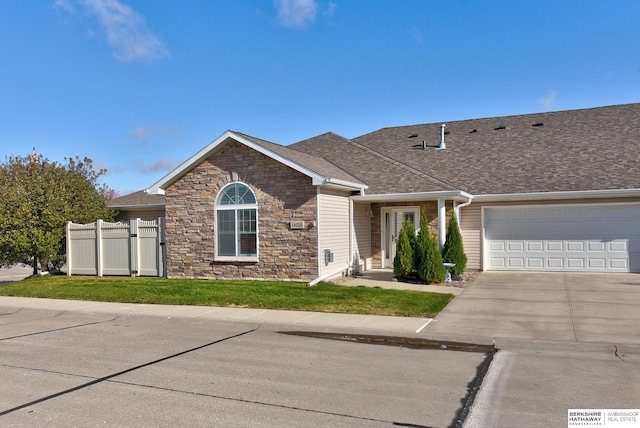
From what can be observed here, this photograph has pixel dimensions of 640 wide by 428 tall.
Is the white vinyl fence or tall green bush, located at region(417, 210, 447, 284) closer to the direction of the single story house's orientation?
the tall green bush

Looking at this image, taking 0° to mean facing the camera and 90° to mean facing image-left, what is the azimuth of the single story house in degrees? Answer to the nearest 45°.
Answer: approximately 0°

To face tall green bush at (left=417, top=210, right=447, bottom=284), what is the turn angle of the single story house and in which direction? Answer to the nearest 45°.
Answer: approximately 45° to its left

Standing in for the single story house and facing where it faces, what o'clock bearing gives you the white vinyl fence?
The white vinyl fence is roughly at 3 o'clock from the single story house.
